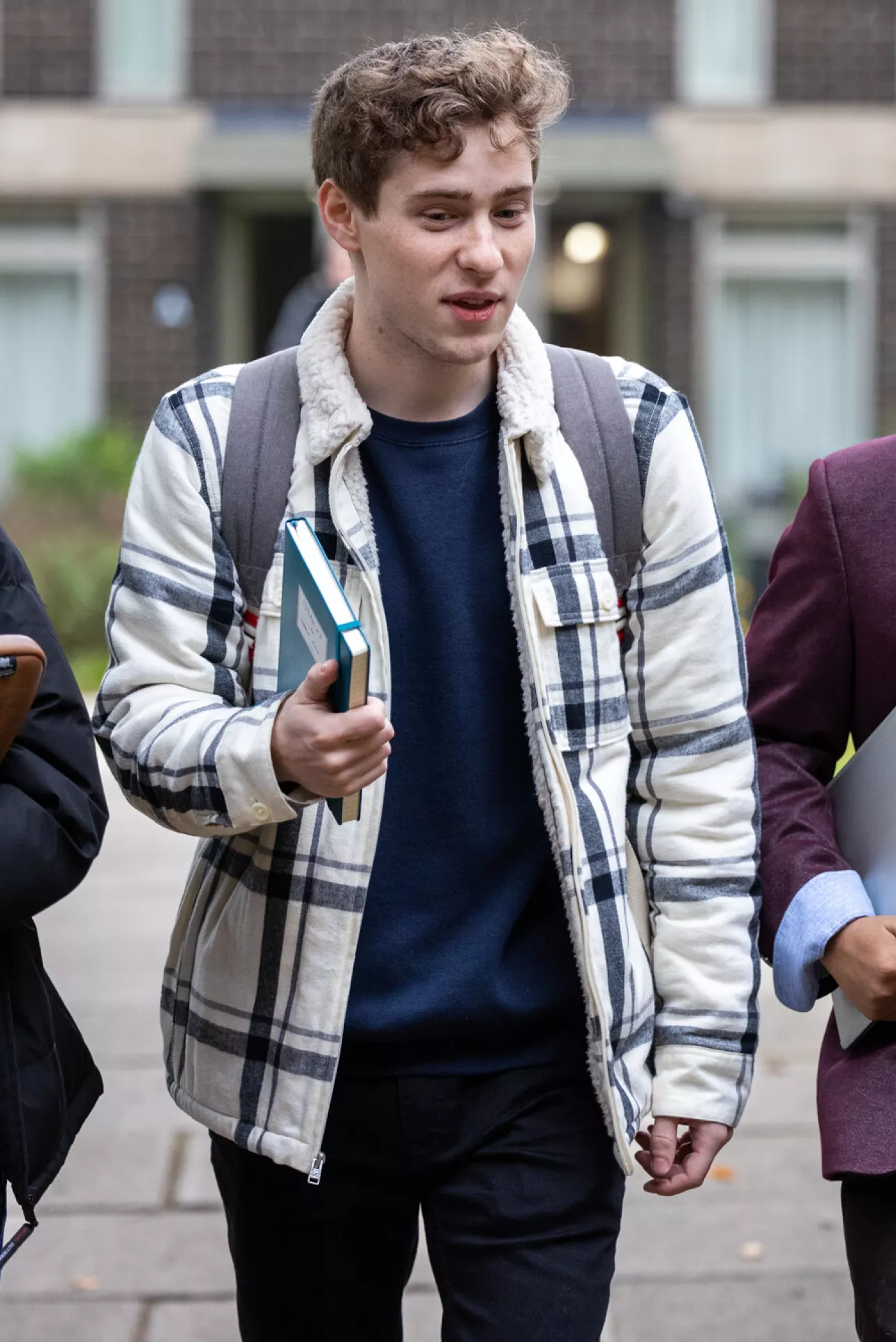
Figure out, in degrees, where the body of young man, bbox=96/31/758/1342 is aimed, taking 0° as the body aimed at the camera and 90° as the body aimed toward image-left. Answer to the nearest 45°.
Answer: approximately 0°

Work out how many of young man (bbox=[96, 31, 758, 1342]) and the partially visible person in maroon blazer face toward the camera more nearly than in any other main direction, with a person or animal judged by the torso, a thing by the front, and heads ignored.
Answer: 2

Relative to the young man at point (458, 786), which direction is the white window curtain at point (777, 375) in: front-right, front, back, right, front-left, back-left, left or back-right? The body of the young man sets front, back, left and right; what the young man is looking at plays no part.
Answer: back

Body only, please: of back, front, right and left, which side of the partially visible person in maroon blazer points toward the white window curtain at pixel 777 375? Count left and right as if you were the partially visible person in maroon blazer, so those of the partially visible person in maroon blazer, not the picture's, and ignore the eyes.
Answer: back

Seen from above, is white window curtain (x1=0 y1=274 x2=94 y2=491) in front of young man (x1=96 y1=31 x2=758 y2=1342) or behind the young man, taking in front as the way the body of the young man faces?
behind

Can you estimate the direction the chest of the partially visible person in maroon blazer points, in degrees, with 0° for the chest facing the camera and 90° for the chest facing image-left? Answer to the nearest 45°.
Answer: approximately 0°
